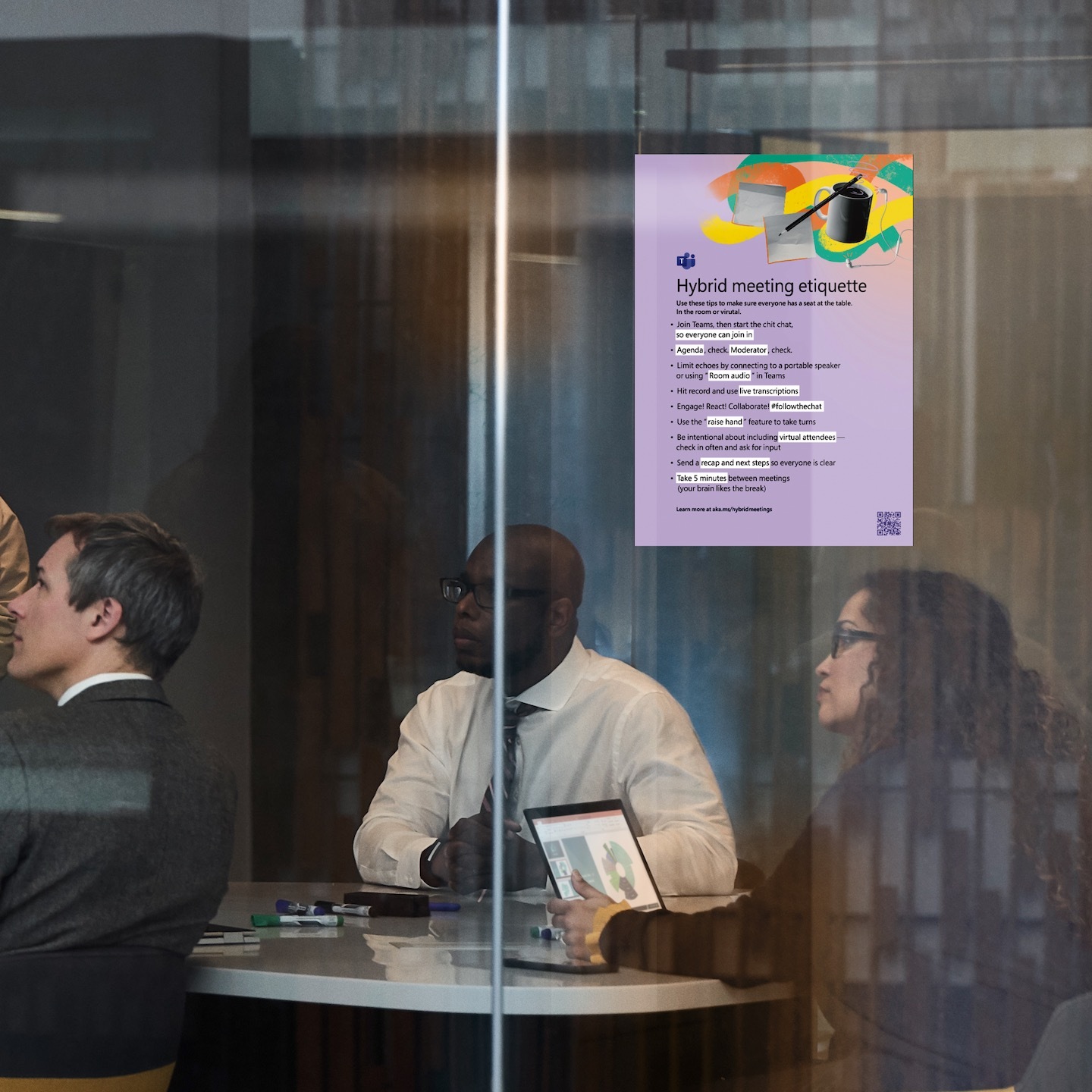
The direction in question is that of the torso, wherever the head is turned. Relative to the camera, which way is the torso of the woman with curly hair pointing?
to the viewer's left

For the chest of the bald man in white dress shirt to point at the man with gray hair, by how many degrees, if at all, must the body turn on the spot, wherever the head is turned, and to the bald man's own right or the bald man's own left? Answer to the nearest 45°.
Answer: approximately 45° to the bald man's own right

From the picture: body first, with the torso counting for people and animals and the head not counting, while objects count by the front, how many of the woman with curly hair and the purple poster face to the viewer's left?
1

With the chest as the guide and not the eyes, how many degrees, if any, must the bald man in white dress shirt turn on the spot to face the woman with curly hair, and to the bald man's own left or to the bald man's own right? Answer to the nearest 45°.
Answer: approximately 135° to the bald man's own left

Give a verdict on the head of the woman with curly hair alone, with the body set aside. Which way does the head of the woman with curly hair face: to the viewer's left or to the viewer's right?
to the viewer's left

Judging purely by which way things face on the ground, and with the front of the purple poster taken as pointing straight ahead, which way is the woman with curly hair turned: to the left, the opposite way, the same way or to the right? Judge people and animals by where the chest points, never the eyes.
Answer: to the right

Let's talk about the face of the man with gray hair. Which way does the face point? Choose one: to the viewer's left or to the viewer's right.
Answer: to the viewer's left

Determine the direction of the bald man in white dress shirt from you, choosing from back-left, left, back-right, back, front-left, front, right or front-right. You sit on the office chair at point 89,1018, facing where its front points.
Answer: right

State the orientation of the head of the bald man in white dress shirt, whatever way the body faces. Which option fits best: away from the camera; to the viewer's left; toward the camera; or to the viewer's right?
to the viewer's left

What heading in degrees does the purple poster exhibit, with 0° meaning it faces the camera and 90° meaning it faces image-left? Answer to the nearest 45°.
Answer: approximately 0°
